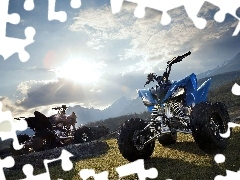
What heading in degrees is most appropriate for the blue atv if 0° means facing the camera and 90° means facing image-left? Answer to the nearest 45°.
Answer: approximately 45°
